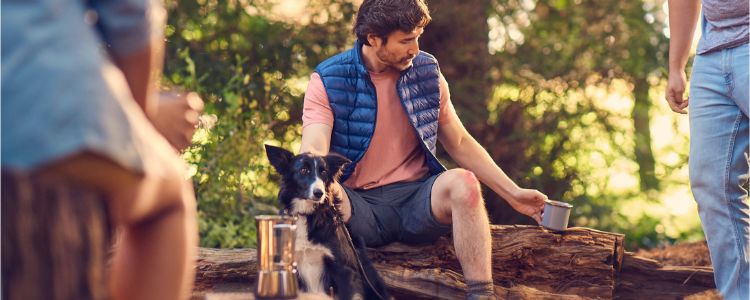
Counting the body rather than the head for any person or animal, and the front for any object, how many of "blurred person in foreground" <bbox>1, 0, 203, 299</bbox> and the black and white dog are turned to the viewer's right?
1

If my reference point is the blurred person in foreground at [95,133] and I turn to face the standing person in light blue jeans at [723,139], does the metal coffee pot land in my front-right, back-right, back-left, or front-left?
front-left

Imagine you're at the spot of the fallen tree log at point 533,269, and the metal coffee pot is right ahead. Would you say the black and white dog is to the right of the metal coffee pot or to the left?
right

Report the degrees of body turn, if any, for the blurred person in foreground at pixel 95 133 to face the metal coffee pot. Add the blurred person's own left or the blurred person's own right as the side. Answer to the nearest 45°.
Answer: approximately 45° to the blurred person's own left

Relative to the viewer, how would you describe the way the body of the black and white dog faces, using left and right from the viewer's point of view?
facing the viewer and to the left of the viewer

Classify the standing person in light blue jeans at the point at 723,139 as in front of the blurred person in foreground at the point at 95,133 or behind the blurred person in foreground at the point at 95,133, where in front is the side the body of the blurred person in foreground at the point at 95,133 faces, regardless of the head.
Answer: in front
